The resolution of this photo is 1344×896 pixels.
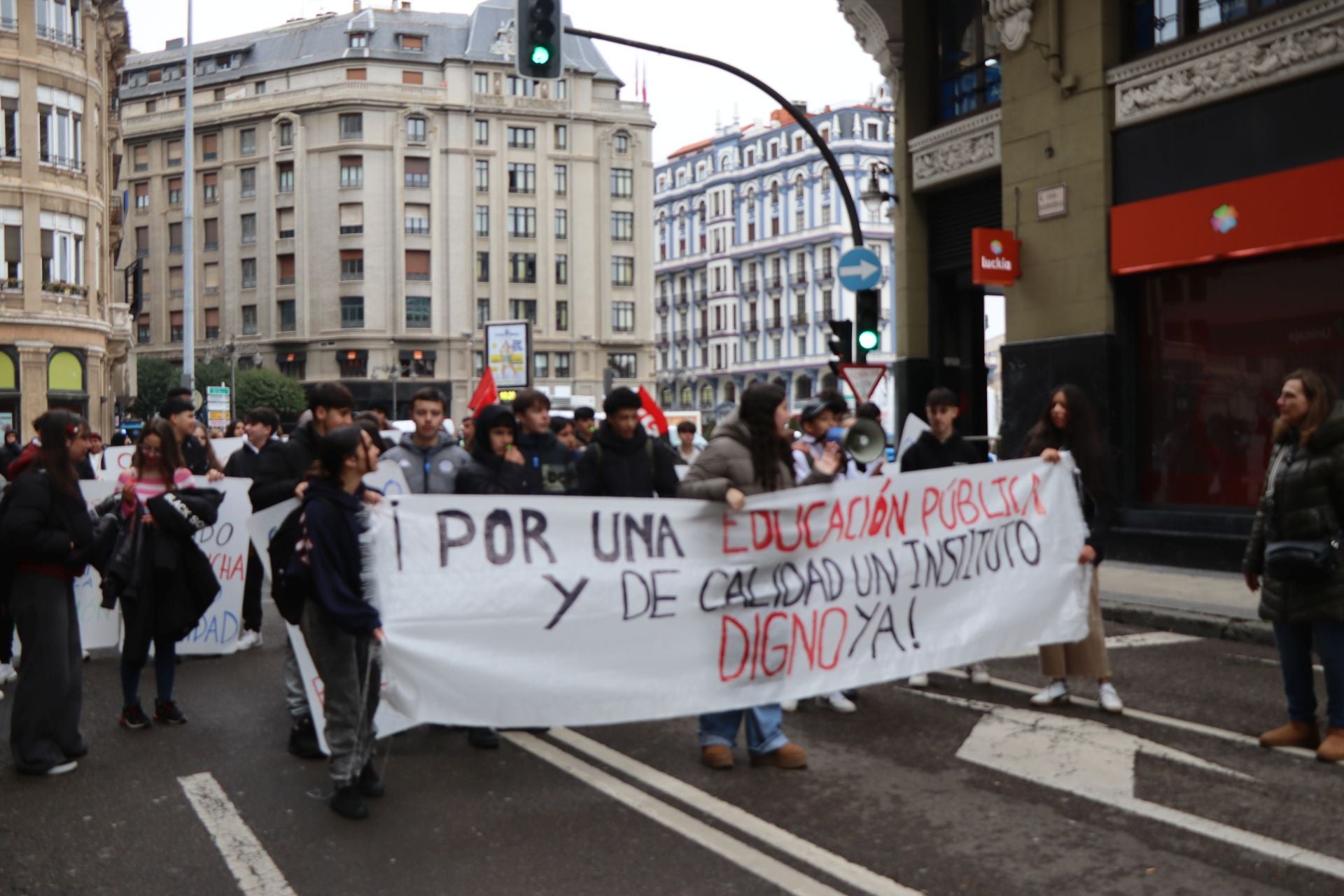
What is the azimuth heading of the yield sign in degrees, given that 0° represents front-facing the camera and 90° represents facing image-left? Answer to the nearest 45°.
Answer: approximately 0°

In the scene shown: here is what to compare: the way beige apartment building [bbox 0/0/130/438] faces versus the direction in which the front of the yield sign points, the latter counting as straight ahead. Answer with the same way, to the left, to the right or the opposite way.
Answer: to the left

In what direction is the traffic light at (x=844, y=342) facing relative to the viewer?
to the viewer's left

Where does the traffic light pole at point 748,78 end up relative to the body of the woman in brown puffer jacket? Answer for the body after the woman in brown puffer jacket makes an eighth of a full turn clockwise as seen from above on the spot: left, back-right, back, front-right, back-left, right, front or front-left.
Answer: back

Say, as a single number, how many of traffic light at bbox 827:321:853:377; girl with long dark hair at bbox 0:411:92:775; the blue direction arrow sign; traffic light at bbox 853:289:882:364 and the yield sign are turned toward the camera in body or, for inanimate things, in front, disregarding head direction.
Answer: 3

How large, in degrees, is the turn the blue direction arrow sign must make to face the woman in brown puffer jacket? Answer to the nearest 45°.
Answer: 0° — it already faces them

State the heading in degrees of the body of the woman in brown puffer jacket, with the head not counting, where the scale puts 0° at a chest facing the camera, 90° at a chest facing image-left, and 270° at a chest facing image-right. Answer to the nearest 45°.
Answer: approximately 315°

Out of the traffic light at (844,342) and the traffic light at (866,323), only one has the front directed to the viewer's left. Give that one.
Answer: the traffic light at (844,342)

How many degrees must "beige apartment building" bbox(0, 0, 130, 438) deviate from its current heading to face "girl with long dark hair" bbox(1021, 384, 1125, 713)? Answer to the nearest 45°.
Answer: approximately 45° to its right

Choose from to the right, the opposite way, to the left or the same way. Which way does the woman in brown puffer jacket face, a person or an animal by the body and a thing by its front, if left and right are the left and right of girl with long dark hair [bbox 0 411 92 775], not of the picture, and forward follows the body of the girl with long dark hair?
to the right

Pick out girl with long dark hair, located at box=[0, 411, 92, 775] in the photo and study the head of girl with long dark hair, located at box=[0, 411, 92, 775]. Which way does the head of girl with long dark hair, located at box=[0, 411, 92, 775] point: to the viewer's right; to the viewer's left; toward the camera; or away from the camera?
to the viewer's right

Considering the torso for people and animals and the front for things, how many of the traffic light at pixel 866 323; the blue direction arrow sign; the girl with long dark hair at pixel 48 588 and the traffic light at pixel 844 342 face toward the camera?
2
